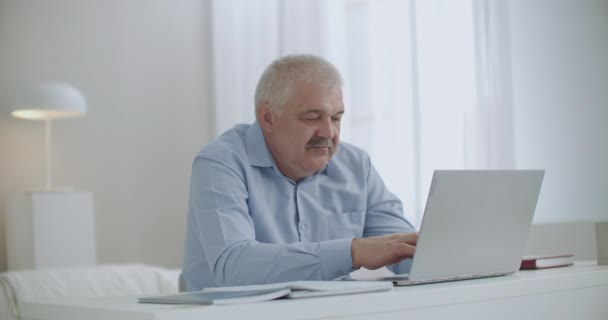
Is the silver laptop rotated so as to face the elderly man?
yes

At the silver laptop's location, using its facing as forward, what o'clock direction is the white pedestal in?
The white pedestal is roughly at 12 o'clock from the silver laptop.

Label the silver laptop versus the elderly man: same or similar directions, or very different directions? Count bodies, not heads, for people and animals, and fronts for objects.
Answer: very different directions

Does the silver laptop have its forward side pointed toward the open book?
no

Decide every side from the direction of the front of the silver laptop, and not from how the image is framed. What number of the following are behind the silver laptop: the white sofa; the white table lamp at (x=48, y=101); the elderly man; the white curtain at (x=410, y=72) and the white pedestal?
0

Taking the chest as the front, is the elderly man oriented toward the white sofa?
no

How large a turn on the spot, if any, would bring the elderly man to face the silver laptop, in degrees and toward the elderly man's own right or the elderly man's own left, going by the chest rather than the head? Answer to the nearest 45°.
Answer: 0° — they already face it

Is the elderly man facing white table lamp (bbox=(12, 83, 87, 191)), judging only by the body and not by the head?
no

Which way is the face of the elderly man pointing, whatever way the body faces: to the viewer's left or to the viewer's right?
to the viewer's right

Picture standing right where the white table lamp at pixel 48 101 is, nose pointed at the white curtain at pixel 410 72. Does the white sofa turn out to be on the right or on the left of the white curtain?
right

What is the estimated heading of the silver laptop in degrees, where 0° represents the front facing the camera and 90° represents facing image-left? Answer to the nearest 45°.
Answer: approximately 135°

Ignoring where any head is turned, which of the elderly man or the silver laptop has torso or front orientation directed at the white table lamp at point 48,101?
the silver laptop

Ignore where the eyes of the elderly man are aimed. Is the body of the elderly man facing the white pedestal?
no

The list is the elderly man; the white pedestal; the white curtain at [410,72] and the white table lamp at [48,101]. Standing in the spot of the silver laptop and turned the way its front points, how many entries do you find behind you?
0

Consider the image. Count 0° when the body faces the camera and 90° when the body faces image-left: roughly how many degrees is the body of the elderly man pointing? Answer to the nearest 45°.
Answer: approximately 315°
